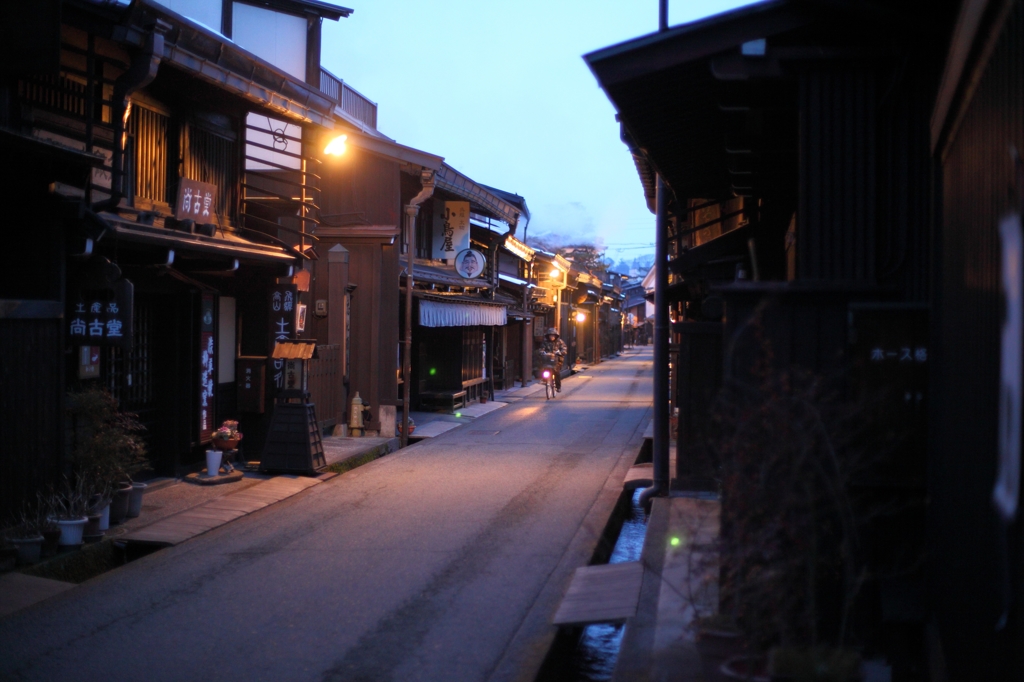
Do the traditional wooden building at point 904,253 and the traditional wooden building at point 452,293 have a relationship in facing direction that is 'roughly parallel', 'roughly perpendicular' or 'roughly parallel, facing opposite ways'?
roughly parallel, facing opposite ways

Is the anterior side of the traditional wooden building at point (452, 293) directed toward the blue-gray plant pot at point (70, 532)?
no

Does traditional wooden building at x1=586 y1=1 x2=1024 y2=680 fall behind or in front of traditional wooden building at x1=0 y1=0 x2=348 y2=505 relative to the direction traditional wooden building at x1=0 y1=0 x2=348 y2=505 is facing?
in front

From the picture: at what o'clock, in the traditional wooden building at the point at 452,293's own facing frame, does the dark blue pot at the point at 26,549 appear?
The dark blue pot is roughly at 2 o'clock from the traditional wooden building.

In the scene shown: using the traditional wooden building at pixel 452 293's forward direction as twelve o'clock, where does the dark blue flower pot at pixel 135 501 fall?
The dark blue flower pot is roughly at 2 o'clock from the traditional wooden building.

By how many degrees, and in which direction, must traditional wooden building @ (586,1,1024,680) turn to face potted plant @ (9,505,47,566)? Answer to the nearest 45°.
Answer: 0° — it already faces it

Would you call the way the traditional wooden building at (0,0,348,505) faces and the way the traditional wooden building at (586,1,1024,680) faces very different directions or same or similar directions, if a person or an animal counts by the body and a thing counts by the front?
very different directions

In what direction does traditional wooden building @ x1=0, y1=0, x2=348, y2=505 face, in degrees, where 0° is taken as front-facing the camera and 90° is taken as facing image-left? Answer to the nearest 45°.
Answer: approximately 315°

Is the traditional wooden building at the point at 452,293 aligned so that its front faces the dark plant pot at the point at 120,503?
no

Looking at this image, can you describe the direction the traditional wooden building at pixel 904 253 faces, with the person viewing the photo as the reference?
facing to the left of the viewer

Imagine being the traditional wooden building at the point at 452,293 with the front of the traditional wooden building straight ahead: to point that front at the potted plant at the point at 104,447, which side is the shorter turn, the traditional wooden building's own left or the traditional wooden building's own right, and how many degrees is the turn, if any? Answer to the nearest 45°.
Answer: approximately 45° to the traditional wooden building's own right

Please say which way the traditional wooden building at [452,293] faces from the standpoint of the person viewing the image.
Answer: facing the viewer and to the right of the viewer

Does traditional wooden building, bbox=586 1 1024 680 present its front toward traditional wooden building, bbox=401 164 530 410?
no

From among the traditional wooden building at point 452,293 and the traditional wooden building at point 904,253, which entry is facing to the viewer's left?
the traditional wooden building at point 904,253

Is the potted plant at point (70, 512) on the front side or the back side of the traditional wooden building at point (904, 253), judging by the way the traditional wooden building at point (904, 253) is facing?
on the front side
